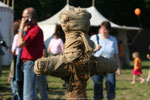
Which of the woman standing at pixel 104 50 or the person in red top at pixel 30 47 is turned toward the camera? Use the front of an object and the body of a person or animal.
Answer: the woman standing

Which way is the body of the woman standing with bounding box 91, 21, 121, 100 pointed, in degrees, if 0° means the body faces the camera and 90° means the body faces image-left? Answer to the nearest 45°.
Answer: approximately 0°

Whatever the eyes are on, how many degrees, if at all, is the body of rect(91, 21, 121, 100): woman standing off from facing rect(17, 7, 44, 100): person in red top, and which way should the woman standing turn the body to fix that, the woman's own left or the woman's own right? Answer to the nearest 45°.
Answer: approximately 45° to the woman's own right

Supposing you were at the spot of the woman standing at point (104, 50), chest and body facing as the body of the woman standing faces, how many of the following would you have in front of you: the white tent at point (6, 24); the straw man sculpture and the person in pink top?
1

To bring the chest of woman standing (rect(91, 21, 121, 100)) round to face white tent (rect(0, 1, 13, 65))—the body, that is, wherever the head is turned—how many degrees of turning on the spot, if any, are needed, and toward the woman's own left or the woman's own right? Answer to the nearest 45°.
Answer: approximately 135° to the woman's own right

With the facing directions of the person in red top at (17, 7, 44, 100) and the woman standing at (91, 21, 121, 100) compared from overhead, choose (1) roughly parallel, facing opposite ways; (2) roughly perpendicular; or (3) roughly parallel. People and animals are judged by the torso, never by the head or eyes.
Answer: roughly perpendicular

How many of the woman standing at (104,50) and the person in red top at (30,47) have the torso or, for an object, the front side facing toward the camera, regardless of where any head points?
1

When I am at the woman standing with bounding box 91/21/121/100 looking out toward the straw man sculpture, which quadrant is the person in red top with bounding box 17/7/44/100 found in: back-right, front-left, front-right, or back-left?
front-right

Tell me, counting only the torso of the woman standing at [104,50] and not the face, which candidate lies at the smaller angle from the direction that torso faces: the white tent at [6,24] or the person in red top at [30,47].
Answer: the person in red top

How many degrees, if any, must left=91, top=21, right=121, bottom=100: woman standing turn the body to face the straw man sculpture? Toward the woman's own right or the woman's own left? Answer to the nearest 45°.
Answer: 0° — they already face it
